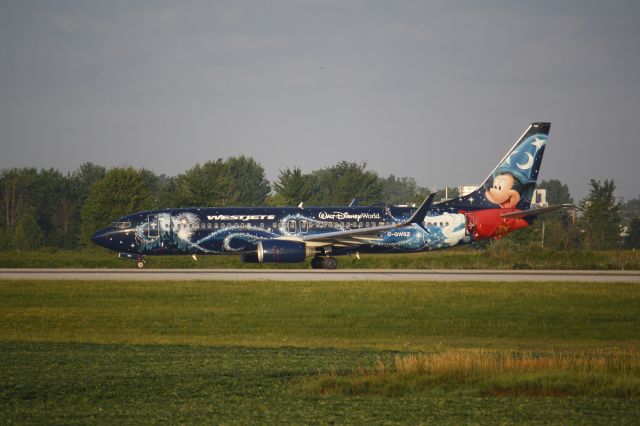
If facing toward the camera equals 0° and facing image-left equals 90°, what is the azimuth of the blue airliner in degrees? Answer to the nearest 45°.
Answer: approximately 90°
